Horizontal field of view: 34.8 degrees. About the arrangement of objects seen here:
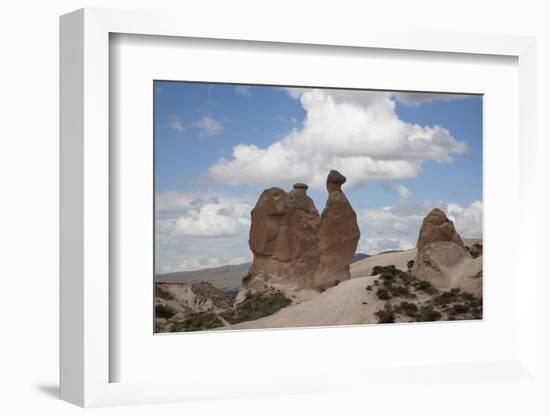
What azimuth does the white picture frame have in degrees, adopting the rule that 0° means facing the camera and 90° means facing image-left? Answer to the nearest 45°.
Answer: approximately 315°

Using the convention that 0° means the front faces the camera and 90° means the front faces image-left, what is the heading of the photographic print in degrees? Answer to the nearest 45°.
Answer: approximately 315°
